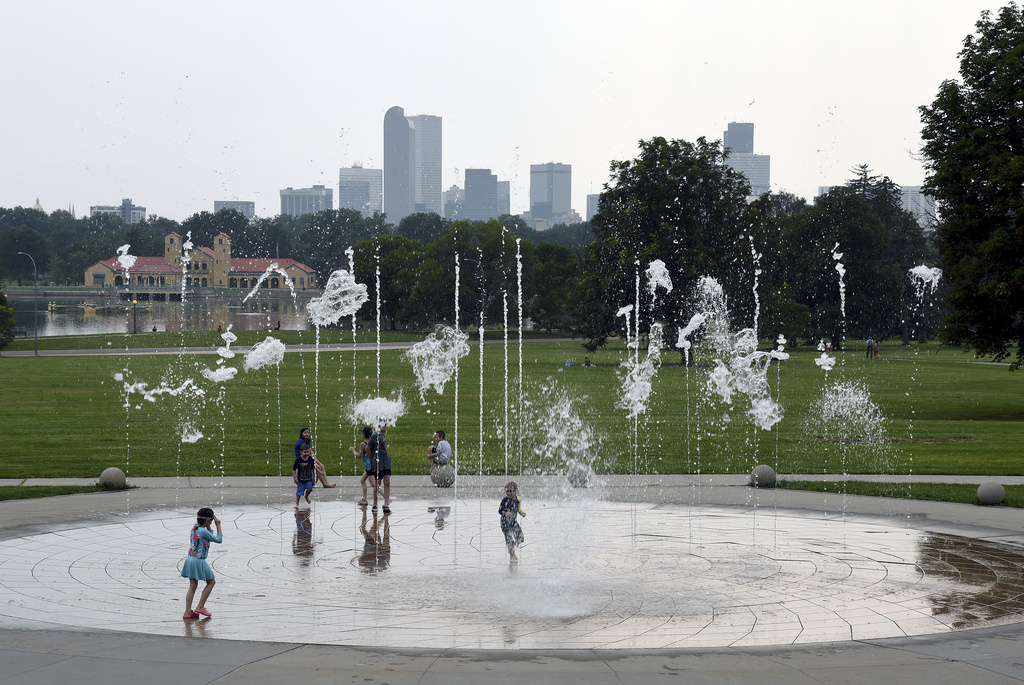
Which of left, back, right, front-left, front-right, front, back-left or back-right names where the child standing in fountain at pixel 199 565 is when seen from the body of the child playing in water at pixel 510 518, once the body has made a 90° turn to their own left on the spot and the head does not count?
back-right

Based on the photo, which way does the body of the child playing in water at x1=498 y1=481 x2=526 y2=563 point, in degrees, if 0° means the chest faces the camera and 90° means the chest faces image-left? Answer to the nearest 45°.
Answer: approximately 0°

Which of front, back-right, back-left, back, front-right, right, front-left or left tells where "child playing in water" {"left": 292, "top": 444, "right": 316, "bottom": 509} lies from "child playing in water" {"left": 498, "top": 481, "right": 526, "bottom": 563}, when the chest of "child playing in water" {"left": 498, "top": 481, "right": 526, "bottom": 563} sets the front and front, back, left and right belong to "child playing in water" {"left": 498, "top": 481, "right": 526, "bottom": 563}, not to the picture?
back-right

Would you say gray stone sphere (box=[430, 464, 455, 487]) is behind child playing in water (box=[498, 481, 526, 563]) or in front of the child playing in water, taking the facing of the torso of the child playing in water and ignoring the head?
behind

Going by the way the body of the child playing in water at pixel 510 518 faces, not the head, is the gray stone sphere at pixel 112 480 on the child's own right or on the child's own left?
on the child's own right

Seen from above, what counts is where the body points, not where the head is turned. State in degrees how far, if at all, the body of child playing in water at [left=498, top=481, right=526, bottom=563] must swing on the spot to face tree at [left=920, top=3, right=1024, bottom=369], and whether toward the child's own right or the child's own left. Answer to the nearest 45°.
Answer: approximately 135° to the child's own left

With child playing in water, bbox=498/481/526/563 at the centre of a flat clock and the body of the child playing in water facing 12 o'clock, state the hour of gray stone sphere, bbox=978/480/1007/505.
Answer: The gray stone sphere is roughly at 8 o'clock from the child playing in water.
